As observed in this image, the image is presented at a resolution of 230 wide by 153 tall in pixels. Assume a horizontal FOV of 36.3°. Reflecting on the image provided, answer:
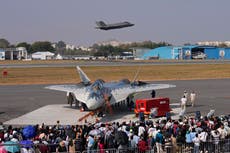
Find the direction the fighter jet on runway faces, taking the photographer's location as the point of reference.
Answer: facing the viewer and to the left of the viewer

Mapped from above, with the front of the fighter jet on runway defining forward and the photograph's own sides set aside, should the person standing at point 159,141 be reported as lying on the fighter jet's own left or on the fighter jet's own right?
on the fighter jet's own left
